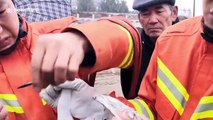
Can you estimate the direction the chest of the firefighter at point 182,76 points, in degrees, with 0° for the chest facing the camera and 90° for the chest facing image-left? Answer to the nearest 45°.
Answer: approximately 45°
